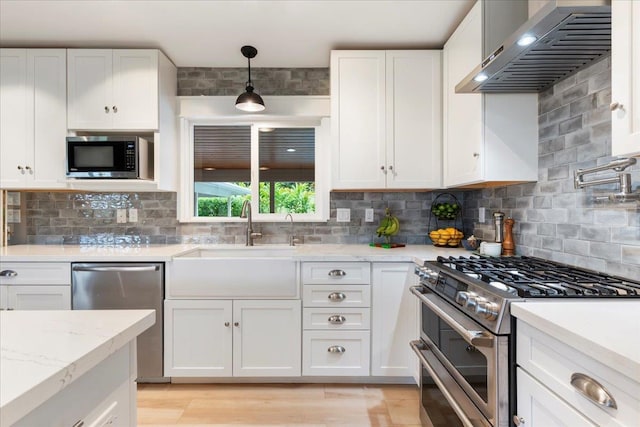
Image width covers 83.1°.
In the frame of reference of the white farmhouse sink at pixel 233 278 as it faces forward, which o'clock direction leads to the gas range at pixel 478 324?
The gas range is roughly at 11 o'clock from the white farmhouse sink.

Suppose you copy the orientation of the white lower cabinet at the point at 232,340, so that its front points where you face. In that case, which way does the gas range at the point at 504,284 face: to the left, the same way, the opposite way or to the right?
to the right

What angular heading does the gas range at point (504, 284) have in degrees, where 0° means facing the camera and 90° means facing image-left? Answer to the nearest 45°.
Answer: approximately 45°

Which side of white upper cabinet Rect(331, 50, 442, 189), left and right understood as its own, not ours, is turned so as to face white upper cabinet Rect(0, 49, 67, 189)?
right

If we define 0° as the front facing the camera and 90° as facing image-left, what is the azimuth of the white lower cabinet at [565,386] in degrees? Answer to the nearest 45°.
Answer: approximately 45°

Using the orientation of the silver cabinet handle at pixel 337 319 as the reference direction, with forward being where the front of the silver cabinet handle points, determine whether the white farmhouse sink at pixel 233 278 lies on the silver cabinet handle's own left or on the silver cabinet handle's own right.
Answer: on the silver cabinet handle's own right
